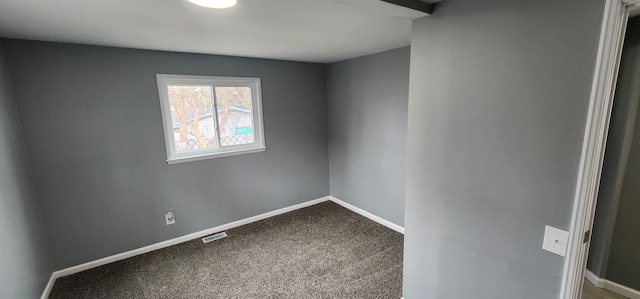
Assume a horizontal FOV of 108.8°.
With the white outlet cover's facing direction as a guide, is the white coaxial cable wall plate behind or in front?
in front

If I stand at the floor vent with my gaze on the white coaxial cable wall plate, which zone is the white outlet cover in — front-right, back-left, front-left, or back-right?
back-right

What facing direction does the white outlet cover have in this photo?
toward the camera

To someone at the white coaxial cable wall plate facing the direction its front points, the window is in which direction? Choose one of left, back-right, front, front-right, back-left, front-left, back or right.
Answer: right

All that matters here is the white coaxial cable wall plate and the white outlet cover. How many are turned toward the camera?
2

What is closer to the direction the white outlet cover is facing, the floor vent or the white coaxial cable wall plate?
the white coaxial cable wall plate

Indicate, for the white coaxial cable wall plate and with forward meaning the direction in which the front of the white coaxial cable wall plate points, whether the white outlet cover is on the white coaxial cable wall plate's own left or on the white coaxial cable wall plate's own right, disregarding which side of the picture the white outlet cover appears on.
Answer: on the white coaxial cable wall plate's own right
